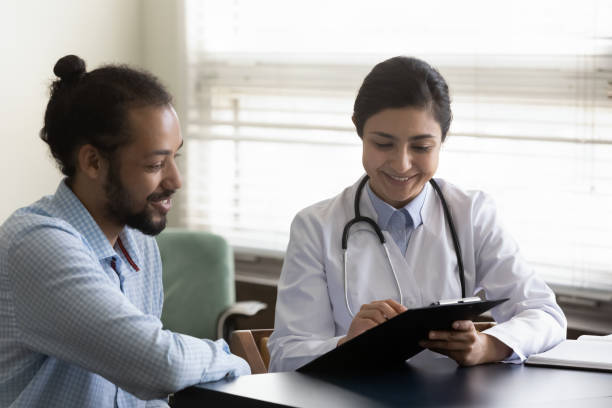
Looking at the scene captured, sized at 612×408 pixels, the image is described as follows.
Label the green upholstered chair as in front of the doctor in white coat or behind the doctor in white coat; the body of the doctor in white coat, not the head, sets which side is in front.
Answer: behind

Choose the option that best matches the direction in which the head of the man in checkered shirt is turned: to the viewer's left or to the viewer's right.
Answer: to the viewer's right

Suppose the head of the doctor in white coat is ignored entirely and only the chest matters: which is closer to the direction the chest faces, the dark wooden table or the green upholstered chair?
the dark wooden table

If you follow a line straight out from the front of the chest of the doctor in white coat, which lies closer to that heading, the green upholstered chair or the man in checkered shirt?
the man in checkered shirt

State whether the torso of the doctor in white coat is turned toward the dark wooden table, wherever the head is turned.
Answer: yes

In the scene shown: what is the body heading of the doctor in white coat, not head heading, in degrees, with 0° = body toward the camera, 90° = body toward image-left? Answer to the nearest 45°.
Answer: approximately 0°

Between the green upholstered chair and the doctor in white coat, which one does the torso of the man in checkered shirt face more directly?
the doctor in white coat

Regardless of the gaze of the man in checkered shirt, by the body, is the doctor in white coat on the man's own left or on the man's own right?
on the man's own left
